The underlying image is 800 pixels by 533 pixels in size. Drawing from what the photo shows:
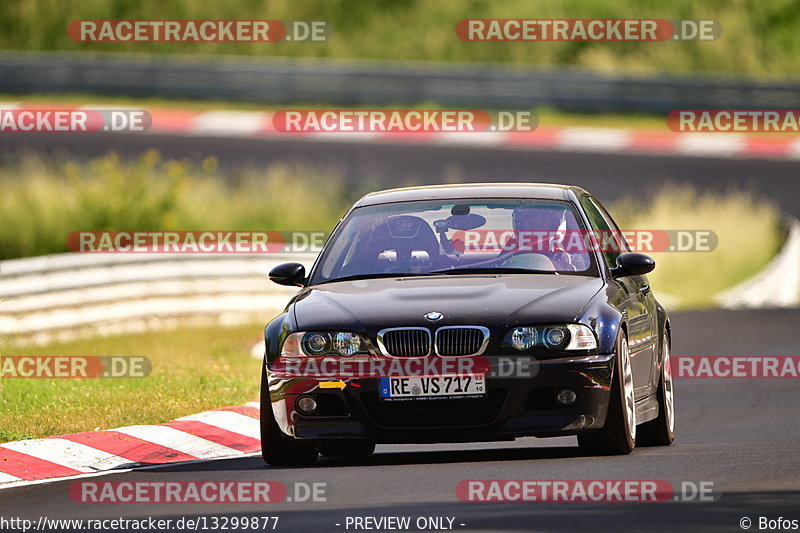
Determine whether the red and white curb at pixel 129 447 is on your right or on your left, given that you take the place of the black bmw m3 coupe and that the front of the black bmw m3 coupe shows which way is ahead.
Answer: on your right

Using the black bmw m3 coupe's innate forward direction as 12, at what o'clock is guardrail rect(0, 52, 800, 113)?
The guardrail is roughly at 6 o'clock from the black bmw m3 coupe.

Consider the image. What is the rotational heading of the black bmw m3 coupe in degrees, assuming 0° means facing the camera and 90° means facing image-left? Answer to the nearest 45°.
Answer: approximately 0°

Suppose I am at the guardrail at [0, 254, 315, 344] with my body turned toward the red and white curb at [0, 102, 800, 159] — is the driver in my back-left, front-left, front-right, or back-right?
back-right

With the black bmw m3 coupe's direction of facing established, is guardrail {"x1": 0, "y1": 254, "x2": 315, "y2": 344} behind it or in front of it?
behind

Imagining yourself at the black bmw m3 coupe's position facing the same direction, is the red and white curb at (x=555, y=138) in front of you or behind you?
behind
